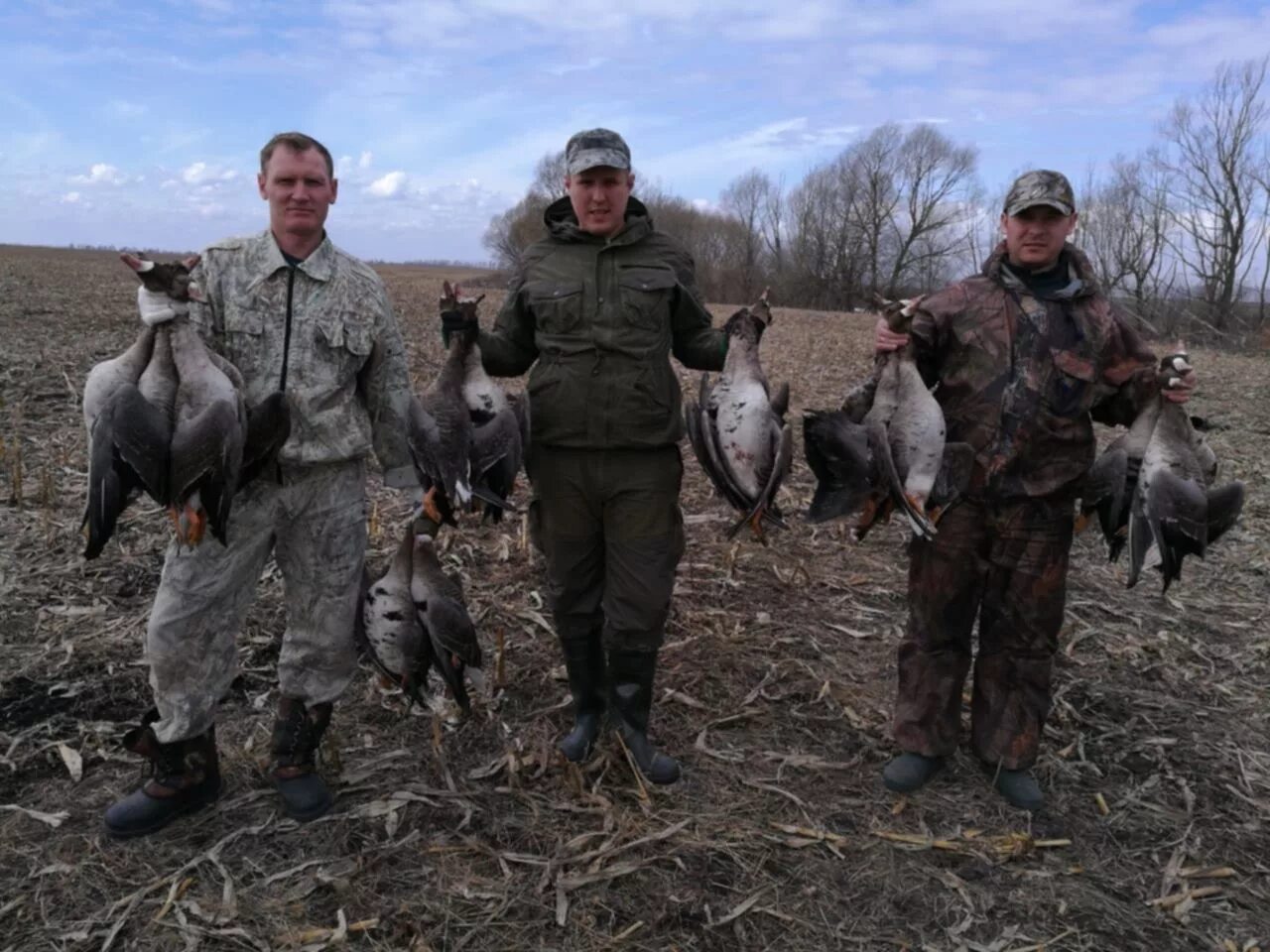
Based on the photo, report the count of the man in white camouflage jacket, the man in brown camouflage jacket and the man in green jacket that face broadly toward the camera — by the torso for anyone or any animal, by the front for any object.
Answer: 3

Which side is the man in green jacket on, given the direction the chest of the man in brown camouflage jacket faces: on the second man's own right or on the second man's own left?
on the second man's own right

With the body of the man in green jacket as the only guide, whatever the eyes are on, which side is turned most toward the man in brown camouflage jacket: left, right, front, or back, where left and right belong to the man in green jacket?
left

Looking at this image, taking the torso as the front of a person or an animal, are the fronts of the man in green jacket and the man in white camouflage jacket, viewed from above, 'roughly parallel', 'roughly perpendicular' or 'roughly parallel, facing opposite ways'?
roughly parallel

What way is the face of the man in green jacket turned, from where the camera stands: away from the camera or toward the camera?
toward the camera

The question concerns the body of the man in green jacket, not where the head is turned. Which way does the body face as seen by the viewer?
toward the camera

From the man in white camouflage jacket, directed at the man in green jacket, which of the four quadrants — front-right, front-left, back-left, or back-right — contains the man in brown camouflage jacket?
front-right

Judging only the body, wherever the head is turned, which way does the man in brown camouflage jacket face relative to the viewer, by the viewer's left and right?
facing the viewer

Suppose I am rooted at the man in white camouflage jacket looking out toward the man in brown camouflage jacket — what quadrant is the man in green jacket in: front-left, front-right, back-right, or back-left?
front-left
